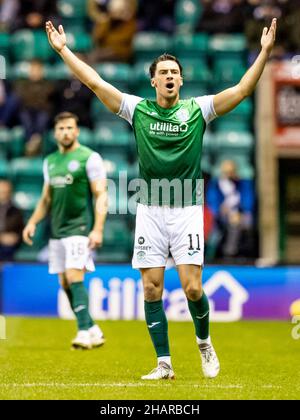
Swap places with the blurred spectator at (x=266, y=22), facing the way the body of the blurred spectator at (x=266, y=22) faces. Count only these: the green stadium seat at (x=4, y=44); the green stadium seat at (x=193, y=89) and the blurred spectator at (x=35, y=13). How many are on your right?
3

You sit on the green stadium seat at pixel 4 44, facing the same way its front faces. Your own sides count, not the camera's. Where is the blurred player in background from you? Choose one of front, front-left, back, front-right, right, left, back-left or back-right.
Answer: front

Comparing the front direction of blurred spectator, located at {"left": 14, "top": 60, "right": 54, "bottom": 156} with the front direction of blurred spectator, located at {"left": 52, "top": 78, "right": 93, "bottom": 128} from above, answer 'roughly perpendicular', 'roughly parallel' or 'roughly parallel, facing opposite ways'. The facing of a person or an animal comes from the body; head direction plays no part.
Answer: roughly parallel

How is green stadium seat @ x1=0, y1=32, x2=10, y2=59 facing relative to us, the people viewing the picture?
facing the viewer

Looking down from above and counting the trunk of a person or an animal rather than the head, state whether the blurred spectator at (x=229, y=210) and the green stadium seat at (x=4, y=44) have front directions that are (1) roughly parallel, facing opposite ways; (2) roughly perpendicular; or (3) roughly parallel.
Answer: roughly parallel

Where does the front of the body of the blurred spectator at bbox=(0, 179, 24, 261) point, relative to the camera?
toward the camera

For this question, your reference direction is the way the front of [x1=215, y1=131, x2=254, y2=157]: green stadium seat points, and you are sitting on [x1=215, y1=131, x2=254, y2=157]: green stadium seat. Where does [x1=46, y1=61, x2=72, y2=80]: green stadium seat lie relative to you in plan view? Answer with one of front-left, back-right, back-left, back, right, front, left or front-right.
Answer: right

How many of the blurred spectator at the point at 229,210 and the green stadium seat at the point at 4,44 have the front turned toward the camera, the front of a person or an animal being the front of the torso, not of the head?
2

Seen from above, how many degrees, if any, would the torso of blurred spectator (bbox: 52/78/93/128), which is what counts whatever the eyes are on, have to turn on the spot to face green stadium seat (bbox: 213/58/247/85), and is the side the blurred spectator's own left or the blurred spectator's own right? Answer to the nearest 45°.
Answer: approximately 90° to the blurred spectator's own left

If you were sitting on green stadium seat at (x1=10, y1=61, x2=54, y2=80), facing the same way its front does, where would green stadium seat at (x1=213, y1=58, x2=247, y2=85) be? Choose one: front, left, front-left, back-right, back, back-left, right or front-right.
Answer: left

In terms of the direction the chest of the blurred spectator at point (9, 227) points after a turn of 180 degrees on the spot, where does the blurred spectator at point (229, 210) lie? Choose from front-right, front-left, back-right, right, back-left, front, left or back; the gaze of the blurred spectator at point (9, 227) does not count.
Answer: right
